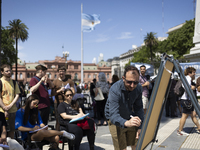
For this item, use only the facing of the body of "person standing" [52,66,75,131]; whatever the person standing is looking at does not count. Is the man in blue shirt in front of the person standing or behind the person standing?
in front

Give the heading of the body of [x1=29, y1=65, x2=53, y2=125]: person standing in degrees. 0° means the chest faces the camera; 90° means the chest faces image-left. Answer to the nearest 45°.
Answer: approximately 315°

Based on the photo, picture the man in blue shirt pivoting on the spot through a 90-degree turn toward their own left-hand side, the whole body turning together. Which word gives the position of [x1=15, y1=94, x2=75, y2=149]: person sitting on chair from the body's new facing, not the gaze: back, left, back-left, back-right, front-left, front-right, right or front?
left

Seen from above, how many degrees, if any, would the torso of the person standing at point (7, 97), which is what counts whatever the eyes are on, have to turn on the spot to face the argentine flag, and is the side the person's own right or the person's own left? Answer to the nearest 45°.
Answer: approximately 135° to the person's own left

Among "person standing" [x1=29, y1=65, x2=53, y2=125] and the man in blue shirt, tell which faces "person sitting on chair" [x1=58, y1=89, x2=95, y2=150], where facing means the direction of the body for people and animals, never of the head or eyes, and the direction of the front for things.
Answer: the person standing

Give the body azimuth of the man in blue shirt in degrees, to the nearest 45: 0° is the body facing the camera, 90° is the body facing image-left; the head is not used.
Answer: approximately 315°

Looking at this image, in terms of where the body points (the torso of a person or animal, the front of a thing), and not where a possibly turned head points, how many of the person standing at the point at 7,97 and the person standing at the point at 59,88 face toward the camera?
2

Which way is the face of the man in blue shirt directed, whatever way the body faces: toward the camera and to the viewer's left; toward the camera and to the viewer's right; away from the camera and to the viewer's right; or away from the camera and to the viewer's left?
toward the camera and to the viewer's right

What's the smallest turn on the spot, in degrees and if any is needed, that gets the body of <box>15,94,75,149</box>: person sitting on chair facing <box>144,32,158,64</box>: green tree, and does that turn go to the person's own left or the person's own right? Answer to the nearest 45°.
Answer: approximately 90° to the person's own left

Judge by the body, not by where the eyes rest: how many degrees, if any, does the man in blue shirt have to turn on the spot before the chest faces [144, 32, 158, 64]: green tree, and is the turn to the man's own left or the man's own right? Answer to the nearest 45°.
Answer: approximately 135° to the man's own left

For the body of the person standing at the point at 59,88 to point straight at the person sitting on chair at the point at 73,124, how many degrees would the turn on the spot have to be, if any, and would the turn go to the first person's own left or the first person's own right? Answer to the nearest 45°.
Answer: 0° — they already face them

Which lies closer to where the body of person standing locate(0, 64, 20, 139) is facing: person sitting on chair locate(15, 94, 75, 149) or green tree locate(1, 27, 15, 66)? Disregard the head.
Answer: the person sitting on chair

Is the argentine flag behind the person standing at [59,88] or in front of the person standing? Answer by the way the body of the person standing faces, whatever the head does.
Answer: behind
